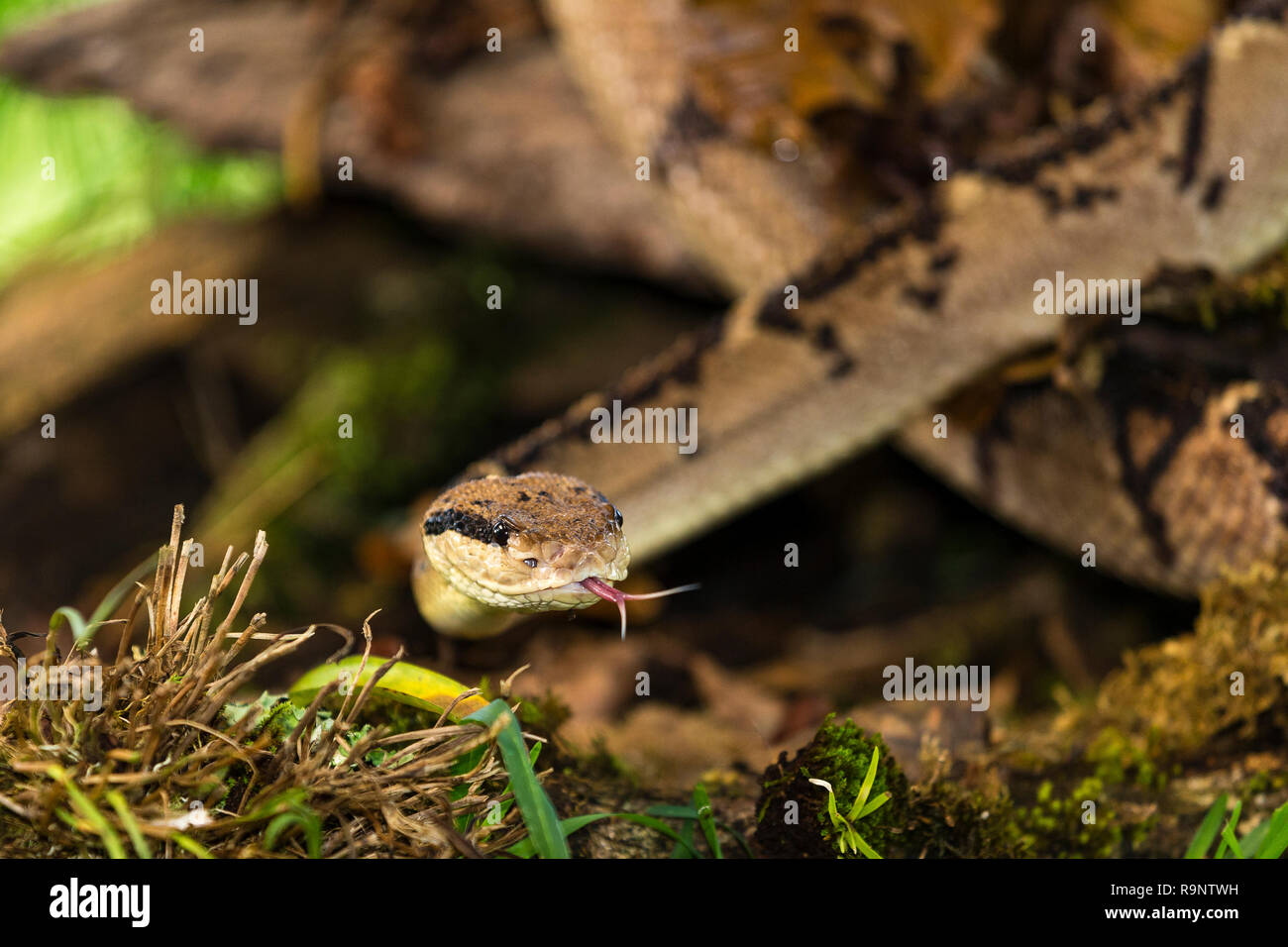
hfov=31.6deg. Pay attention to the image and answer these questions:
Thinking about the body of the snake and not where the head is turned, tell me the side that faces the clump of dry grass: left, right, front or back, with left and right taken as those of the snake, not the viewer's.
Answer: front
